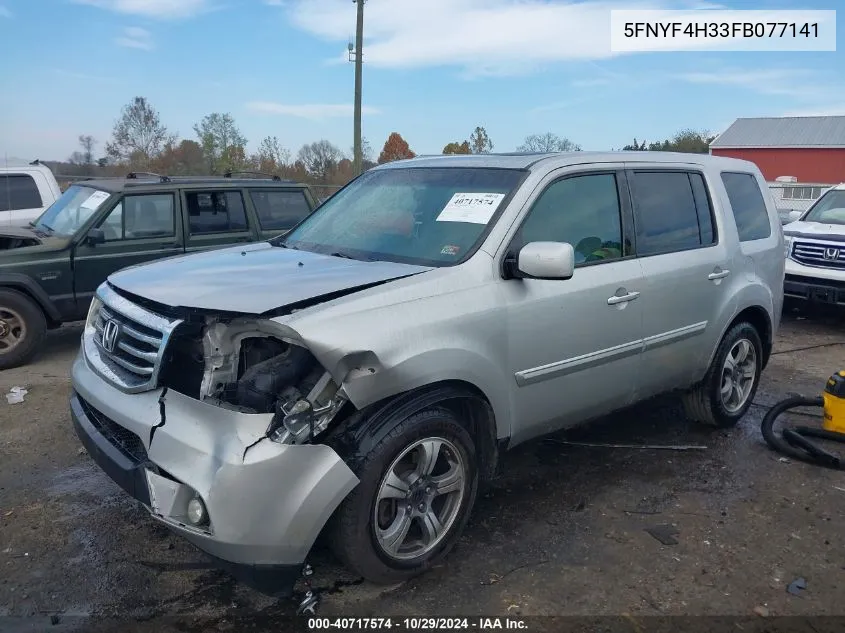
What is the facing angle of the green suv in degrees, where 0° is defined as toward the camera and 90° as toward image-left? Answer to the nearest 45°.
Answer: approximately 45°

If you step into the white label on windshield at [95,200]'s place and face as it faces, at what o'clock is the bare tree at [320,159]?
The bare tree is roughly at 5 o'clock from the white label on windshield.

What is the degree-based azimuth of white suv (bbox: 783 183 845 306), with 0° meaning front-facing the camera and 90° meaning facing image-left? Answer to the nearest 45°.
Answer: approximately 45°

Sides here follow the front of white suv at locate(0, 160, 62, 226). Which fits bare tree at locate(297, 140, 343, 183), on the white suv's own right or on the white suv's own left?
on the white suv's own right

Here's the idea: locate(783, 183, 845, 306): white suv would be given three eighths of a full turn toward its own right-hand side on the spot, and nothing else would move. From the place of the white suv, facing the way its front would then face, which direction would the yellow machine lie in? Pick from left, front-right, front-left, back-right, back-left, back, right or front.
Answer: back

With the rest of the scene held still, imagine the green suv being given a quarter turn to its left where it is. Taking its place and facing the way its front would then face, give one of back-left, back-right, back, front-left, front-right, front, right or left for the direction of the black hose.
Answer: front

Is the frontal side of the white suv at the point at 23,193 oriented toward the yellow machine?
no

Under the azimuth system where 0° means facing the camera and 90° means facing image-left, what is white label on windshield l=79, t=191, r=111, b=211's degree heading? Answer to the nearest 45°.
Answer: approximately 45°

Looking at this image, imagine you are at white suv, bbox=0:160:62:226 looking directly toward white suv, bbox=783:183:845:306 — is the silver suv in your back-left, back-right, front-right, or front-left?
front-right

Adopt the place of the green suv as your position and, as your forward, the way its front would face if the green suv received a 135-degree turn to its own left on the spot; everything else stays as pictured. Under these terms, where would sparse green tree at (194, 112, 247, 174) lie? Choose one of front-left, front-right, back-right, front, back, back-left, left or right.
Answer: left

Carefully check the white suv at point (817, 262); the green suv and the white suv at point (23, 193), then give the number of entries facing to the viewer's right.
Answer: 0

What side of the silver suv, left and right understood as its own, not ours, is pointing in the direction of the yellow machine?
back

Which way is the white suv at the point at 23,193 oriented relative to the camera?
to the viewer's left
